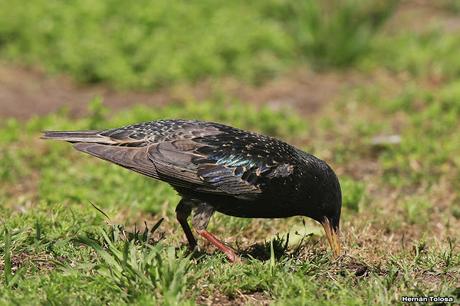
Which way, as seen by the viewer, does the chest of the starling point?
to the viewer's right
